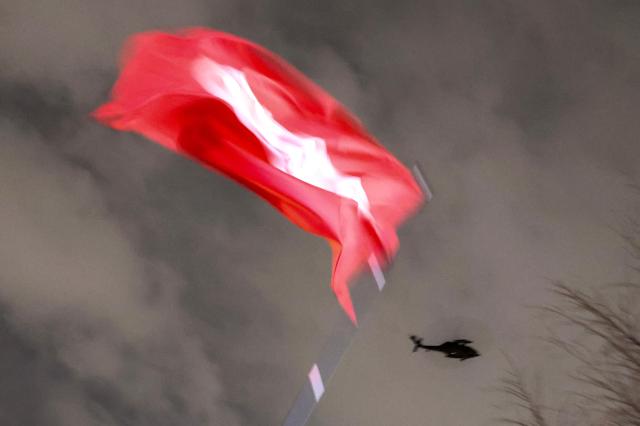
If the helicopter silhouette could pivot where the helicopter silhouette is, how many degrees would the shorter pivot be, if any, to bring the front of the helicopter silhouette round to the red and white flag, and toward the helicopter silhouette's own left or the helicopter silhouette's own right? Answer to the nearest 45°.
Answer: approximately 135° to the helicopter silhouette's own right

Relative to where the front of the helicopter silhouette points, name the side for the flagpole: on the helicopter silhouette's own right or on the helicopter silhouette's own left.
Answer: on the helicopter silhouette's own right

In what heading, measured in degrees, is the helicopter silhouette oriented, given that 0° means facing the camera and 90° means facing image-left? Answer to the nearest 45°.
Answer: approximately 270°
